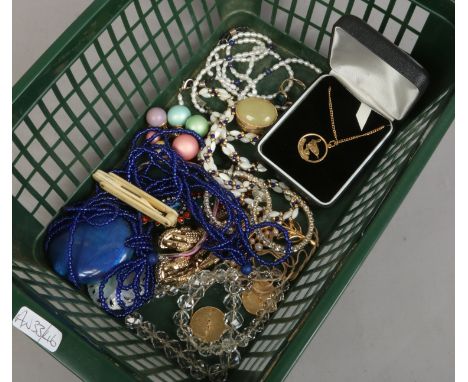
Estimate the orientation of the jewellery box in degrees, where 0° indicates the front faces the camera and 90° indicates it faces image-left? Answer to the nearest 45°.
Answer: approximately 45°
